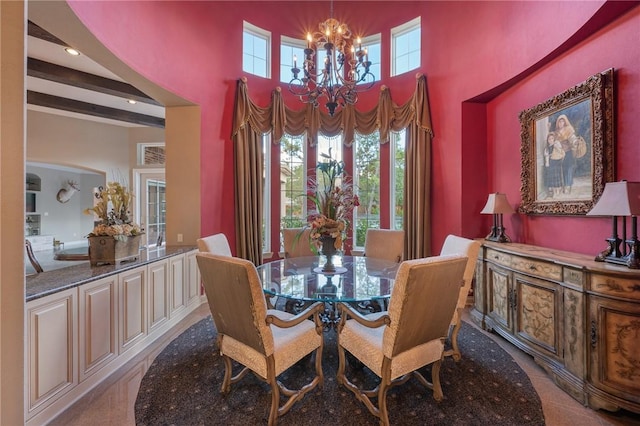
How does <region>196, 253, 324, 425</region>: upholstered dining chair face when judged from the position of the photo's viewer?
facing away from the viewer and to the right of the viewer

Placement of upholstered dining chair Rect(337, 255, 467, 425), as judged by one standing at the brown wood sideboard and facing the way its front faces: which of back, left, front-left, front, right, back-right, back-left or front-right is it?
front

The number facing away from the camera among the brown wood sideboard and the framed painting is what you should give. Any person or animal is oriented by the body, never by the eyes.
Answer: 0

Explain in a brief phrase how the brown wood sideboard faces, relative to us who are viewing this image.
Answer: facing the viewer and to the left of the viewer

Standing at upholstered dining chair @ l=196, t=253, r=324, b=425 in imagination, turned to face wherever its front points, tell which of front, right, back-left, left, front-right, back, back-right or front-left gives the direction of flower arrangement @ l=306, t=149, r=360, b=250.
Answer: front

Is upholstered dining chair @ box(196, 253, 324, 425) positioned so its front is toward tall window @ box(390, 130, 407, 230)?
yes

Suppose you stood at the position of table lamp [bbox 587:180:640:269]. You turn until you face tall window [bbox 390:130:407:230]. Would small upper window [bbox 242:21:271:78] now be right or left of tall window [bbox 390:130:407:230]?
left

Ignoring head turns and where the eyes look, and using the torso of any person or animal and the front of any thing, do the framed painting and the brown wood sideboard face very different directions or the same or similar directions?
same or similar directions

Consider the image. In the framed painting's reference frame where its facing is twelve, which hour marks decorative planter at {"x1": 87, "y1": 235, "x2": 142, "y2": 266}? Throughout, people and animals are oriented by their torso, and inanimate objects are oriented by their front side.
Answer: The decorative planter is roughly at 12 o'clock from the framed painting.

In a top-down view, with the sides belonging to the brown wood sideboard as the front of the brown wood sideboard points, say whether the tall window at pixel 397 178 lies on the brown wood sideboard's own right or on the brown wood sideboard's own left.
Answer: on the brown wood sideboard's own right

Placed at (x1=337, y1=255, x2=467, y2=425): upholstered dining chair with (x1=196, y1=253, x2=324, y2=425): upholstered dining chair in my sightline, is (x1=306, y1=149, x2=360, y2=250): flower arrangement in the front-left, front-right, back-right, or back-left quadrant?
front-right

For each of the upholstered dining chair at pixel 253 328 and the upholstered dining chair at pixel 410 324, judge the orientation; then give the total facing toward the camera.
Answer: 0

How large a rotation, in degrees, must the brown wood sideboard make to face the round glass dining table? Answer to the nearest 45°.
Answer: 0° — it already faces it

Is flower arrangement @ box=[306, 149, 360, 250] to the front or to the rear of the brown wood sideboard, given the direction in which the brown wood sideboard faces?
to the front

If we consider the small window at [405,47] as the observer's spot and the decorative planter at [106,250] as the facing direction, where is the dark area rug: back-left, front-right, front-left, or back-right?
front-left

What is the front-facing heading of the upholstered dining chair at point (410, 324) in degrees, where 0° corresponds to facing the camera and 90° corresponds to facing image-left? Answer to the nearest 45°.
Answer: approximately 135°

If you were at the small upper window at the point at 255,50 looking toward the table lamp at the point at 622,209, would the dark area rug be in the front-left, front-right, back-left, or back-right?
front-right

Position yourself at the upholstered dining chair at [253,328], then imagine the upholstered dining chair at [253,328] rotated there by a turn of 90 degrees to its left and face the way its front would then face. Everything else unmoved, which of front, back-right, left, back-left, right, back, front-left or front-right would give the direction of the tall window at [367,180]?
right

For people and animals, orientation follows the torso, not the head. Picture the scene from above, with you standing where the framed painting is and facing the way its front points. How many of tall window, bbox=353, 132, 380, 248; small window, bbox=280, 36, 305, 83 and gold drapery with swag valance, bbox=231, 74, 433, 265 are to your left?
0
